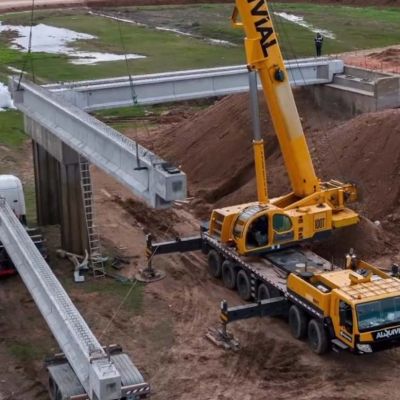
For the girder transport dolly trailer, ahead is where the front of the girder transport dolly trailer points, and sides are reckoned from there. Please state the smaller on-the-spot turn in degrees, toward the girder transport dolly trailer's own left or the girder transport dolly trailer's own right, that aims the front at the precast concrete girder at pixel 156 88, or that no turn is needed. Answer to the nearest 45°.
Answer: approximately 45° to the girder transport dolly trailer's own right

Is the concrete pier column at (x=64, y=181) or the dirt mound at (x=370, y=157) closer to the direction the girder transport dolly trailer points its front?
the concrete pier column

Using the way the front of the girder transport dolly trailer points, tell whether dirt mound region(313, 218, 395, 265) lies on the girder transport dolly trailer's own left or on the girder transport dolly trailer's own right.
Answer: on the girder transport dolly trailer's own right

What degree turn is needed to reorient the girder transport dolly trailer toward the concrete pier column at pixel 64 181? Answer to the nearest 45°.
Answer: approximately 45° to its right

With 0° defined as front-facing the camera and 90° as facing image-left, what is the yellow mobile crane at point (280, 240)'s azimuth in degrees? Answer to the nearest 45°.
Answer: approximately 315°

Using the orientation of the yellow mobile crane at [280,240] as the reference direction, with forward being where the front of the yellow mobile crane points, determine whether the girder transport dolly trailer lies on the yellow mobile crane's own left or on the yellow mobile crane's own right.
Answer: on the yellow mobile crane's own right

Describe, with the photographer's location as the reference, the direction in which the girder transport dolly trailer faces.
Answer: facing away from the viewer and to the left of the viewer

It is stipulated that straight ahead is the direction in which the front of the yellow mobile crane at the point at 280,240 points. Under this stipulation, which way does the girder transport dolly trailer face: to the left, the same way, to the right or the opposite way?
the opposite way

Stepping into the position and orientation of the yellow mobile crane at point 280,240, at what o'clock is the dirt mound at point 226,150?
The dirt mound is roughly at 7 o'clock from the yellow mobile crane.
